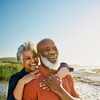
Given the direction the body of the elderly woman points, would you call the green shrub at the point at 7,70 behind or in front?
behind

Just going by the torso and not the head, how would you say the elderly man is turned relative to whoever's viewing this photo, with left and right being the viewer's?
facing the viewer and to the right of the viewer

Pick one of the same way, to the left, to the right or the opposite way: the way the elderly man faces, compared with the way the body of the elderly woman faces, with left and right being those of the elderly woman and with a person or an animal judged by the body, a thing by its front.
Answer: the same way

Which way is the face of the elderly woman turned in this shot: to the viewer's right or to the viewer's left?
to the viewer's right

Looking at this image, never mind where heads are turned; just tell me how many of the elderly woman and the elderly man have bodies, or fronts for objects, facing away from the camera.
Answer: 0
